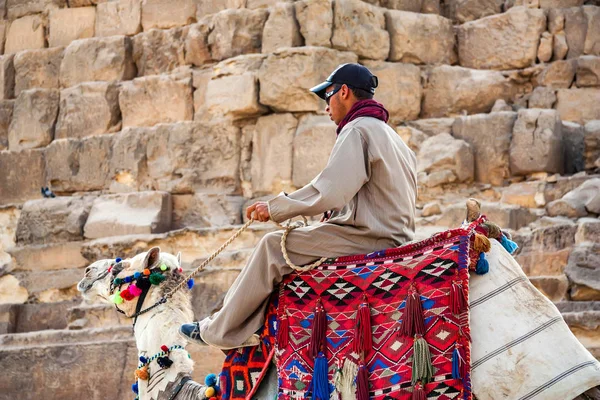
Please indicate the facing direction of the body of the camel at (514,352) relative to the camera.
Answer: to the viewer's left

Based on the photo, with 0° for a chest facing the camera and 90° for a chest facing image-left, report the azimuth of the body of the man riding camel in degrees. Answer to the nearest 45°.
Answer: approximately 90°

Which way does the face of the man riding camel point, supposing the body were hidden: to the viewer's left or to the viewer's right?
to the viewer's left
